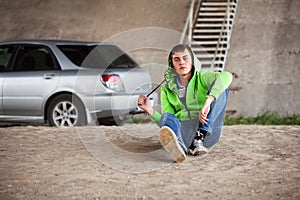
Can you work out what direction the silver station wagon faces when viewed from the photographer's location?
facing away from the viewer and to the left of the viewer

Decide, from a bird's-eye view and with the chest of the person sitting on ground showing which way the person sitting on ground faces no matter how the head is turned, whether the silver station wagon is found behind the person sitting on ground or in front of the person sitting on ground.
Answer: behind

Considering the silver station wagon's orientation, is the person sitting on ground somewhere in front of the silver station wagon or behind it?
behind

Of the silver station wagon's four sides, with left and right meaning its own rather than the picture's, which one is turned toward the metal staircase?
right

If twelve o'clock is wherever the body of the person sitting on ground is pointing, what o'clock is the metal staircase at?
The metal staircase is roughly at 6 o'clock from the person sitting on ground.

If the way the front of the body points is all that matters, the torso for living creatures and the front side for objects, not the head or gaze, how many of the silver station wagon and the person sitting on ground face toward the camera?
1

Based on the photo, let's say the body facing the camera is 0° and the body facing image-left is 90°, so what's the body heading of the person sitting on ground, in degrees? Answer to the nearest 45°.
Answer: approximately 0°
